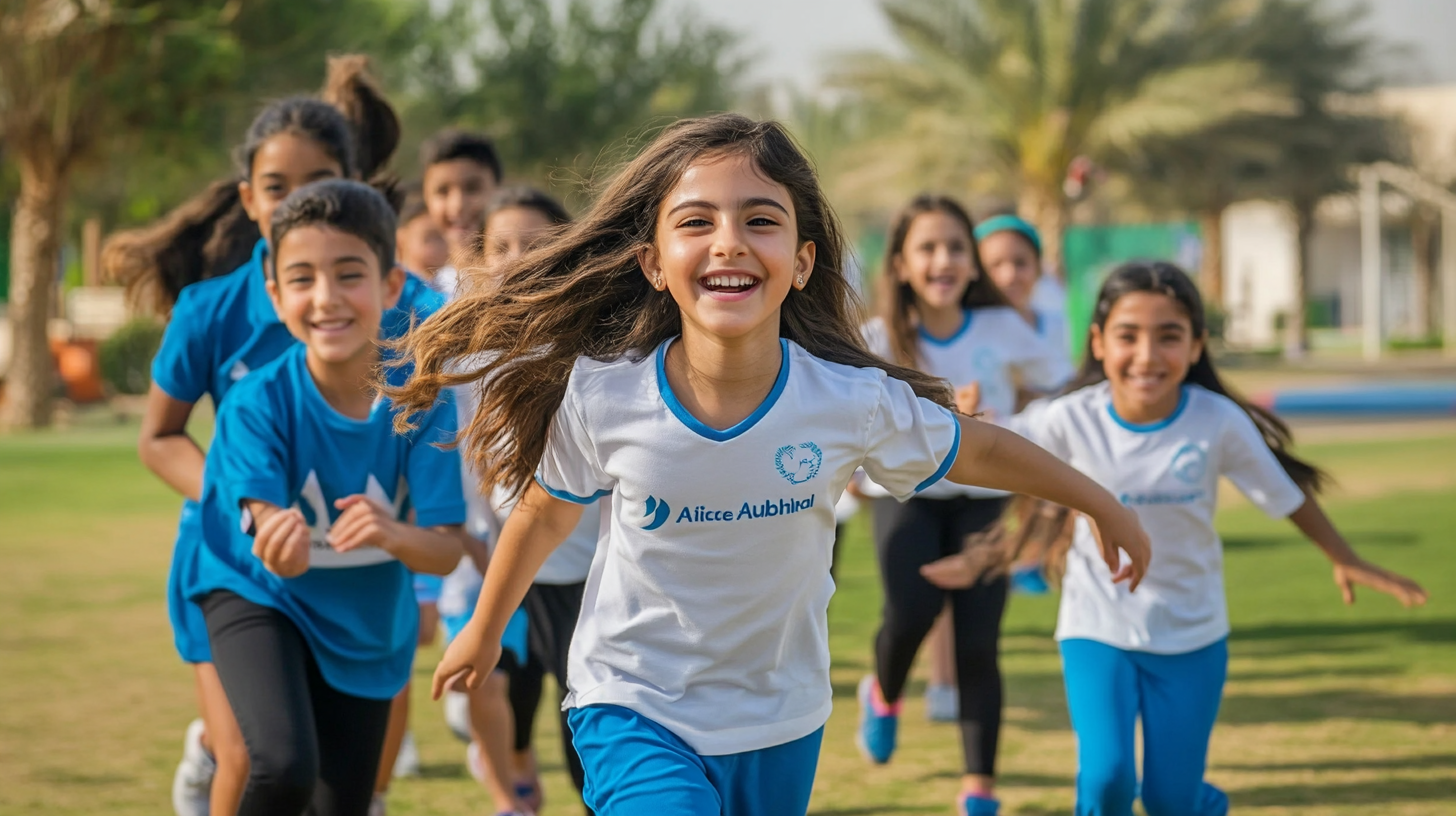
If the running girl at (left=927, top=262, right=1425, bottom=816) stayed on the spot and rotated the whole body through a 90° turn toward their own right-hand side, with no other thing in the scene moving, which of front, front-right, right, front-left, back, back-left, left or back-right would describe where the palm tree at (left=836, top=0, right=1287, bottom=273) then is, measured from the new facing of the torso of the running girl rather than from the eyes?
right

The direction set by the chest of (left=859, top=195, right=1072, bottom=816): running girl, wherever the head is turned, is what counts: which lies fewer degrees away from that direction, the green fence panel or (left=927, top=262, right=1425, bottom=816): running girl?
the running girl

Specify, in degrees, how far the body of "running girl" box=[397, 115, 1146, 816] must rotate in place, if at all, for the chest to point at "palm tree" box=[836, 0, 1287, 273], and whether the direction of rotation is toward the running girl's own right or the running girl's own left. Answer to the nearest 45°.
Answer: approximately 180°

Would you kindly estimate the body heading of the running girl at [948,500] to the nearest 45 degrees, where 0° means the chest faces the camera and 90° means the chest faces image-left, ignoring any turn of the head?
approximately 0°

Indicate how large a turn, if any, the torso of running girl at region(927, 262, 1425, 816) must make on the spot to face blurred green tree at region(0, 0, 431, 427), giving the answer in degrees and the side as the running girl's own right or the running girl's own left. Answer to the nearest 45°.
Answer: approximately 135° to the running girl's own right

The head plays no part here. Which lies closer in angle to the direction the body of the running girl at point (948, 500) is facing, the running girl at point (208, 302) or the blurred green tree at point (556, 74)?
the running girl

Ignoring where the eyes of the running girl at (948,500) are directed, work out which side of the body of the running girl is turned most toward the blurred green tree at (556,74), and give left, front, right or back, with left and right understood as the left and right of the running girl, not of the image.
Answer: back

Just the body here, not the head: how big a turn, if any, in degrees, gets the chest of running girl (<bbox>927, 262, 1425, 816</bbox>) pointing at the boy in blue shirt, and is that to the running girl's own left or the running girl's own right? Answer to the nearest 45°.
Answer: approximately 45° to the running girl's own right

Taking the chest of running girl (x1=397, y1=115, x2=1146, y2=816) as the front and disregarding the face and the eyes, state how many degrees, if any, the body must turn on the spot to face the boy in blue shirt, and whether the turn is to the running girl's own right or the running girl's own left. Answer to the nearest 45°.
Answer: approximately 135° to the running girl's own right

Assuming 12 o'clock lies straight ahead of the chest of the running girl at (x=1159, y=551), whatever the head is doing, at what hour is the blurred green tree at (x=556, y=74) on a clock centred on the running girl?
The blurred green tree is roughly at 5 o'clock from the running girl.
